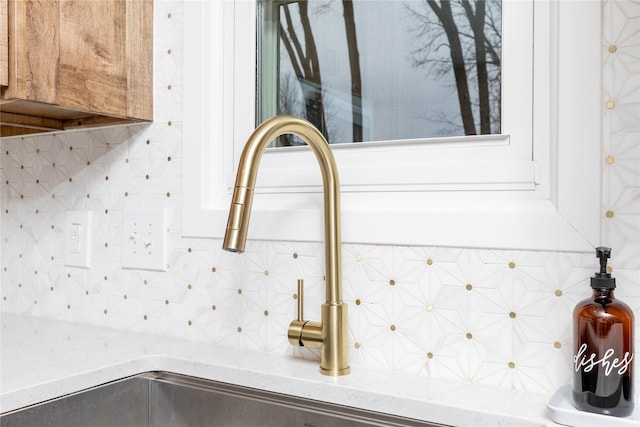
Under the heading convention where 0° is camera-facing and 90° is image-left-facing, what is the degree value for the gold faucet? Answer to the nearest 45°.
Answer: approximately 45°

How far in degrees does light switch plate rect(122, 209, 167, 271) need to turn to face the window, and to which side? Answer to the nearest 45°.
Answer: approximately 90° to its left

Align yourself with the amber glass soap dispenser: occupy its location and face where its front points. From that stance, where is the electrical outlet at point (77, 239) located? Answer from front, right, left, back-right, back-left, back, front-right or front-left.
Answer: right

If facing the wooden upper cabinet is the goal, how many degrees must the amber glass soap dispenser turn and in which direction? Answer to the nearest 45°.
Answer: approximately 90° to its right

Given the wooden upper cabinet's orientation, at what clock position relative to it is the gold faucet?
The gold faucet is roughly at 9 o'clock from the wooden upper cabinet.

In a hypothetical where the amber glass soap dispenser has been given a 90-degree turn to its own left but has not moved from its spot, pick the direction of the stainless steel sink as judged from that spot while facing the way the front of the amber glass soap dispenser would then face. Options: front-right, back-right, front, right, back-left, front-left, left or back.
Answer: back

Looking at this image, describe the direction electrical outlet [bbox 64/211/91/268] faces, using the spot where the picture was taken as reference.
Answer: facing the viewer and to the left of the viewer
